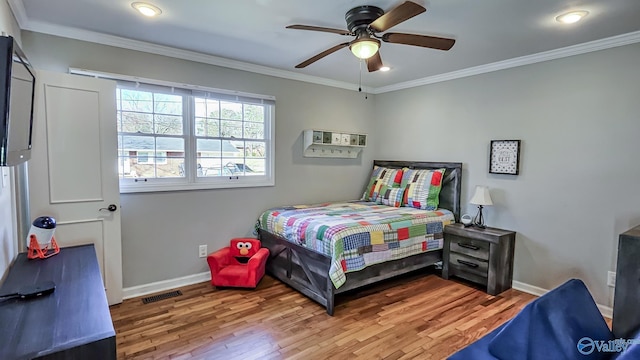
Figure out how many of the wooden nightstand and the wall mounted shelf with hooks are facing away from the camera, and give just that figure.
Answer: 0

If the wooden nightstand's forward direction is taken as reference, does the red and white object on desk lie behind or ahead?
ahead

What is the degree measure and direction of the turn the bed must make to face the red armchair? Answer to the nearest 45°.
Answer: approximately 45° to its right

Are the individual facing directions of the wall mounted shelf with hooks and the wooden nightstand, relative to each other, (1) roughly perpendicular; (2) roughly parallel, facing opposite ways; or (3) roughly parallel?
roughly perpendicular

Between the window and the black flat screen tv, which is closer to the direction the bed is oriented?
the black flat screen tv

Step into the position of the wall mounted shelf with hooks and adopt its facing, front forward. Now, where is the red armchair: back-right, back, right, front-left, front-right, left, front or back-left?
right

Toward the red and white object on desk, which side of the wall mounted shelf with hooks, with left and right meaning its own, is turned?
right
